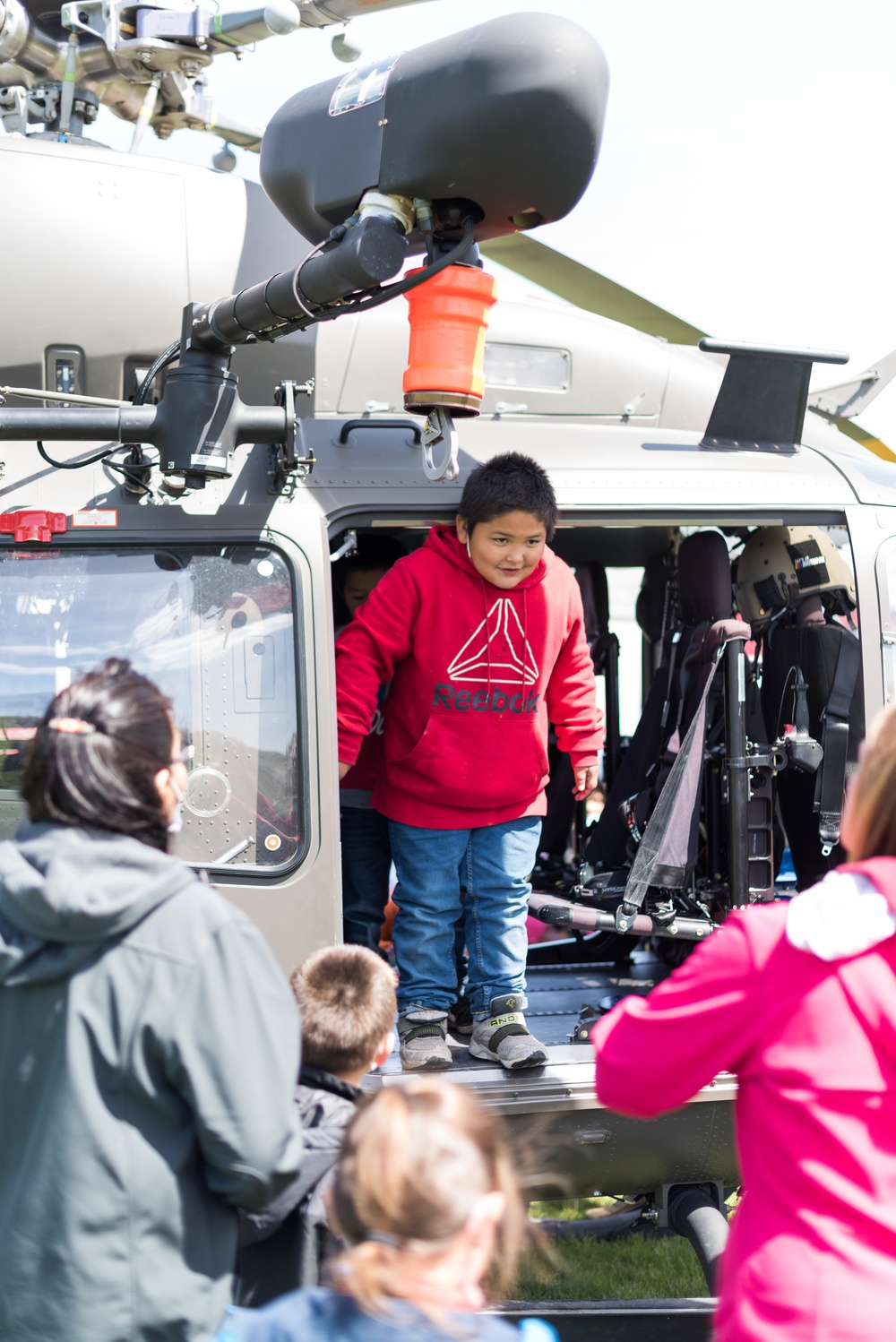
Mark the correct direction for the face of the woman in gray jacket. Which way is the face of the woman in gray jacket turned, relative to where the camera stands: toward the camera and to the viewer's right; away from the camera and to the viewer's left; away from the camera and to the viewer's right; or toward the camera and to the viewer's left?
away from the camera and to the viewer's right

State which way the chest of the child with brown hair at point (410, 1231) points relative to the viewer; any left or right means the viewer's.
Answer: facing away from the viewer and to the right of the viewer

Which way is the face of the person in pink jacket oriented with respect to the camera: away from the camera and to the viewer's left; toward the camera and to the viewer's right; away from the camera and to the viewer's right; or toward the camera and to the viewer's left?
away from the camera and to the viewer's left
